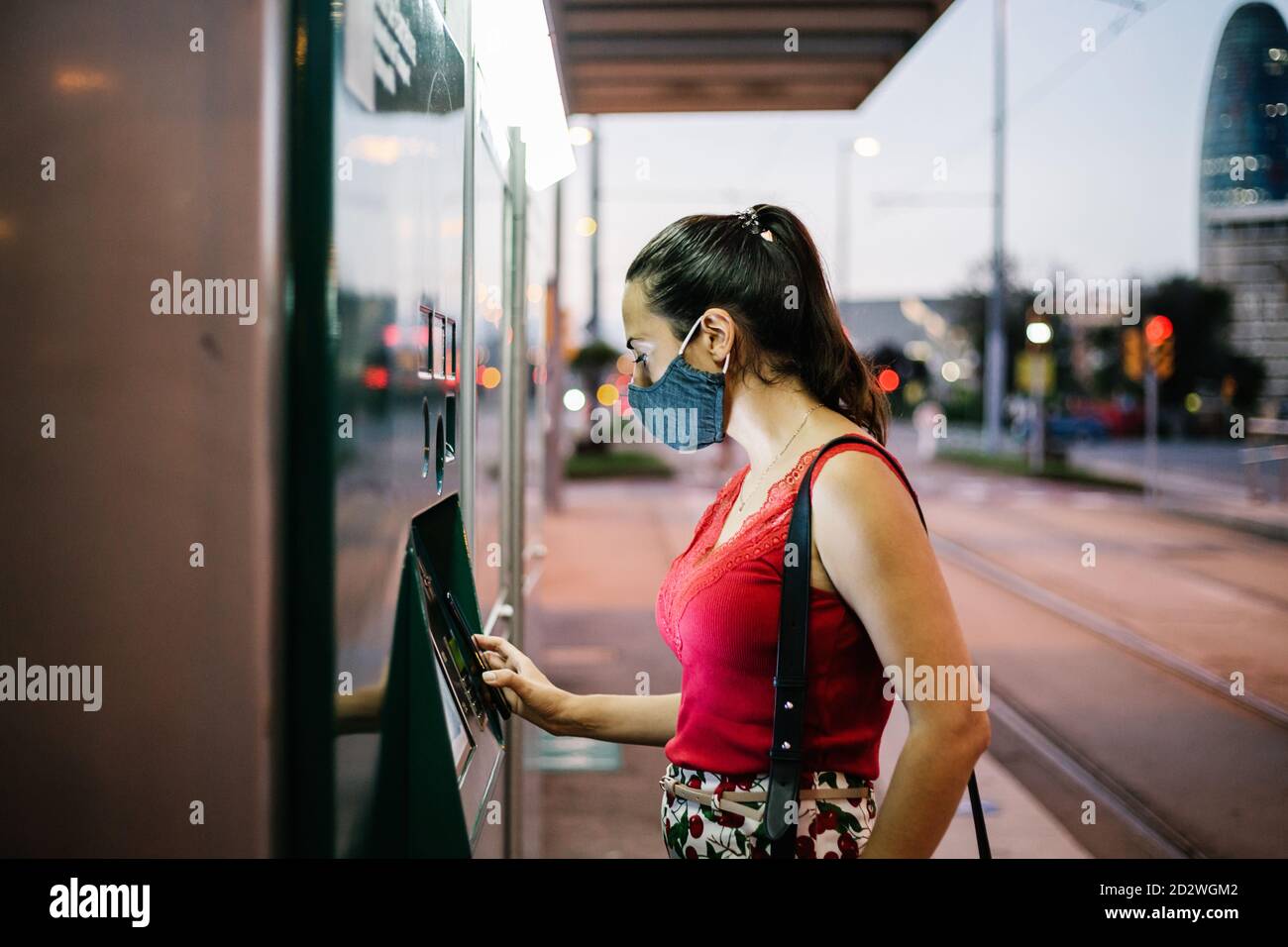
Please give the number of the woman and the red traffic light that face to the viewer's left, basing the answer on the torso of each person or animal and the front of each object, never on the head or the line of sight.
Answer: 1

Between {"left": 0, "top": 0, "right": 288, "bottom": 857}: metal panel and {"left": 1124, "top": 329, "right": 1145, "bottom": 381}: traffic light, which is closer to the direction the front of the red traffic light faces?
the metal panel

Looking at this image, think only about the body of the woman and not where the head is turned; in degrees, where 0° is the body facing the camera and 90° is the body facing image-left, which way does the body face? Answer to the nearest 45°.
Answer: approximately 90°

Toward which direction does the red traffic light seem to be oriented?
toward the camera

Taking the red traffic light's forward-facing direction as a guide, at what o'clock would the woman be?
The woman is roughly at 12 o'clock from the red traffic light.

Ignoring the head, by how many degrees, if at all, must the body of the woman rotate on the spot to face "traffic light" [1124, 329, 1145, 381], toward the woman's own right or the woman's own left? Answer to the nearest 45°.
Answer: approximately 90° to the woman's own right

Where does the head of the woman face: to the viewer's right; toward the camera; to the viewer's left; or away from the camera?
to the viewer's left

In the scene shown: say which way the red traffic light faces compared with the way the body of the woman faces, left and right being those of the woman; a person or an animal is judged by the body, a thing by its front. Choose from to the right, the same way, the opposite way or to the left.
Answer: to the left

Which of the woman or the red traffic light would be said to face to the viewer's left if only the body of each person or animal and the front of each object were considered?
the woman

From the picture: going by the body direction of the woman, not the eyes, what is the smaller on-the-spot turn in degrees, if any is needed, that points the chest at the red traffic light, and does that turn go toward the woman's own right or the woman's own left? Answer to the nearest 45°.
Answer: approximately 90° to the woman's own right

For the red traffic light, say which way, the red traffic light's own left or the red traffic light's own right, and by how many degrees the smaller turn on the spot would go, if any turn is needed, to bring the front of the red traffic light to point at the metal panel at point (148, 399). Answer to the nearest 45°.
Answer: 0° — it already faces it

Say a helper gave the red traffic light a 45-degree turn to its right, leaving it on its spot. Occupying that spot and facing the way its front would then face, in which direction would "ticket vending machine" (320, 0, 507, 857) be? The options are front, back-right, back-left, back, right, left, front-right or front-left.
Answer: front-left
